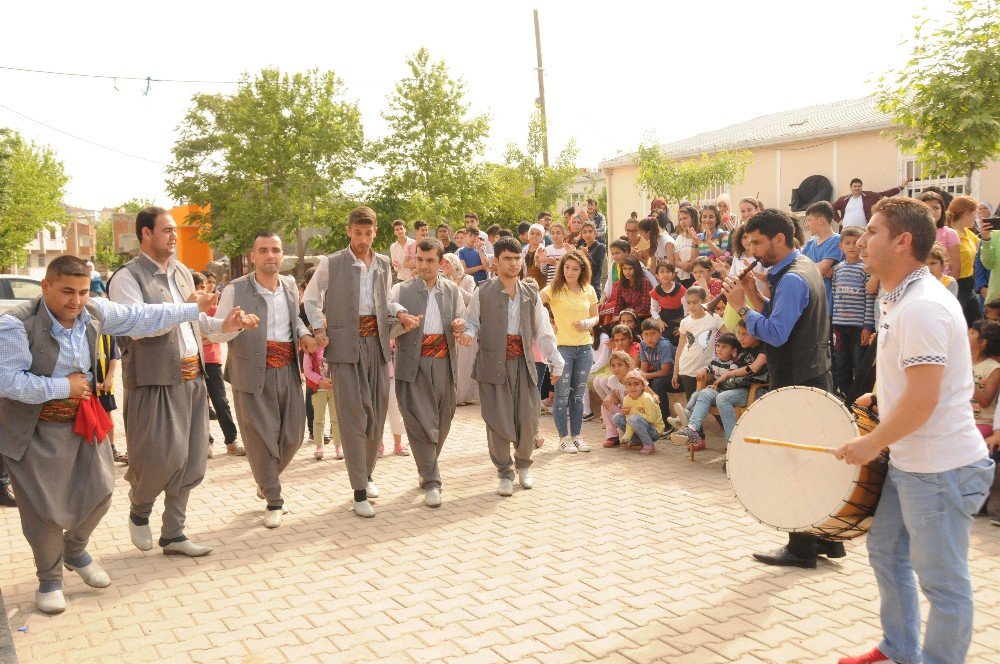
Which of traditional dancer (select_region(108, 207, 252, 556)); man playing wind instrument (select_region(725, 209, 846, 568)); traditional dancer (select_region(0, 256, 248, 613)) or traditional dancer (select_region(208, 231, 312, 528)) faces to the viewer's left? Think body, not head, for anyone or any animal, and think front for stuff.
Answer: the man playing wind instrument

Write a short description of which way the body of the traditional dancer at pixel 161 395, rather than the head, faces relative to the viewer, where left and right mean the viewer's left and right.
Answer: facing the viewer and to the right of the viewer

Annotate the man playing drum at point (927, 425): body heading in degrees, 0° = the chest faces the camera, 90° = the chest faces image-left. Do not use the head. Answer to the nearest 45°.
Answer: approximately 90°

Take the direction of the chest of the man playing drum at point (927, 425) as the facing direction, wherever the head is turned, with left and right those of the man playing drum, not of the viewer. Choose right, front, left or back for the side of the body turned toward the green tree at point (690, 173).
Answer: right

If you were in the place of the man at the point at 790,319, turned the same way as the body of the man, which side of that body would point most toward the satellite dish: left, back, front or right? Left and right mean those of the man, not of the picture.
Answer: right

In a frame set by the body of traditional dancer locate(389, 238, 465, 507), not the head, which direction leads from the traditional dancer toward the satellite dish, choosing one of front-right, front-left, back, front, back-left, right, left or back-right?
back-left

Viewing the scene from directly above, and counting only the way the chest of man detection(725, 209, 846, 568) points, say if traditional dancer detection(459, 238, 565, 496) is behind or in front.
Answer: in front

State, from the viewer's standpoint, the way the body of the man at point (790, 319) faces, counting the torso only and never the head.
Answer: to the viewer's left

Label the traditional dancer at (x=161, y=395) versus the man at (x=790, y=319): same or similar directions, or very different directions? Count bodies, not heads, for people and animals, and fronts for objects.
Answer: very different directions

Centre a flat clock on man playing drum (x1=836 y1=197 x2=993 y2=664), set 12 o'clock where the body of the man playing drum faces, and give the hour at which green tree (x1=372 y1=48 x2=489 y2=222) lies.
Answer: The green tree is roughly at 2 o'clock from the man playing drum.

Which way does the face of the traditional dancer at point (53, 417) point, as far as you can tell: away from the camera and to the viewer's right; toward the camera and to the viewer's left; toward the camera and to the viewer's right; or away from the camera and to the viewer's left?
toward the camera and to the viewer's right

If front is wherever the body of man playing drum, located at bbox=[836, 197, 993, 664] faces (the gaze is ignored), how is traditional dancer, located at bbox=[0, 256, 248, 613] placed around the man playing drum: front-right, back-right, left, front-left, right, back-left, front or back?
front

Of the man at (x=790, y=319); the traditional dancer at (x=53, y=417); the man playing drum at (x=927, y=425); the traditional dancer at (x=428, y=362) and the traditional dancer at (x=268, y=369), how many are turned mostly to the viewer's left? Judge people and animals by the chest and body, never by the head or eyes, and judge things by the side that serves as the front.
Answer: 2
